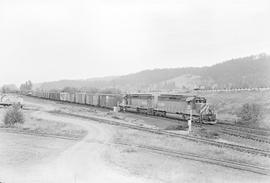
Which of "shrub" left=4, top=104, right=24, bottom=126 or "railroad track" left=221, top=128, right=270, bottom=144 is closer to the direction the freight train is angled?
the railroad track

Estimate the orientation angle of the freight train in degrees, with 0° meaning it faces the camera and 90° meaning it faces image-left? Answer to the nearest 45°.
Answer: approximately 315°

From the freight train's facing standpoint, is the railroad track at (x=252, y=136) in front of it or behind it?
in front

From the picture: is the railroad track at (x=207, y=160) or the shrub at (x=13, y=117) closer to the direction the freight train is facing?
the railroad track

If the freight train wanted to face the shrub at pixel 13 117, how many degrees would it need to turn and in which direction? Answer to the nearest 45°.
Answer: approximately 135° to its right

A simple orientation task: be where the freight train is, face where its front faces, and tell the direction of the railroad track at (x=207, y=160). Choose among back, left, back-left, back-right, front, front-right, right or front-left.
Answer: front-right
